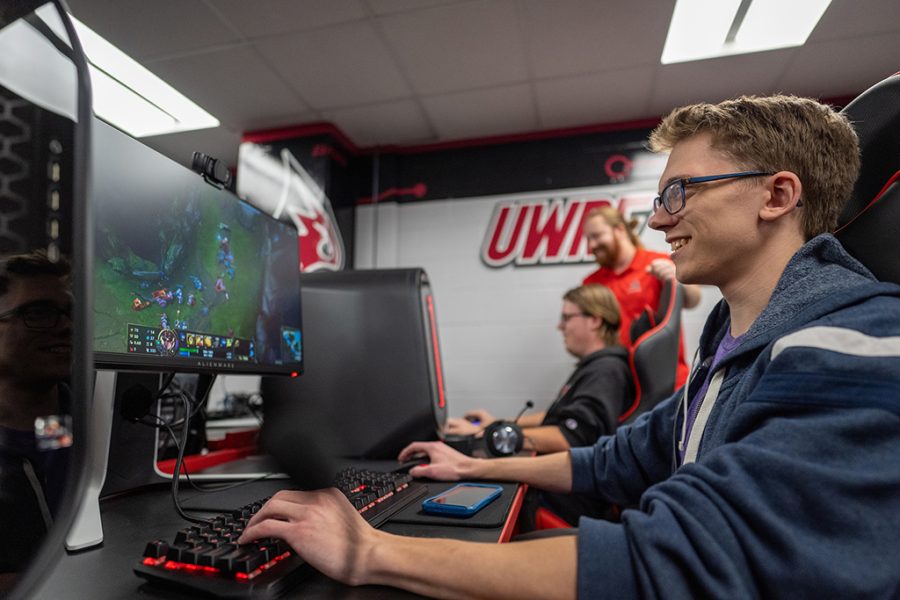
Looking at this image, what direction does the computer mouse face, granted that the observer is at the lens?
facing to the left of the viewer

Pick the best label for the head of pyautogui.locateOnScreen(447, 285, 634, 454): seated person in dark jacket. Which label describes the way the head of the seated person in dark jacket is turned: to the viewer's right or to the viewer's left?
to the viewer's left

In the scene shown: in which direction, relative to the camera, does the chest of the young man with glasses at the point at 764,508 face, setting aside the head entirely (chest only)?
to the viewer's left

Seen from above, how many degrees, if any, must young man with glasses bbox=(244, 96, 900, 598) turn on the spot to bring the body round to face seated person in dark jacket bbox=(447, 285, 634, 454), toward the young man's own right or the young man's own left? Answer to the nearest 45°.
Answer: approximately 90° to the young man's own right

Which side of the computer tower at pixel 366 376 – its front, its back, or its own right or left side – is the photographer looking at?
right

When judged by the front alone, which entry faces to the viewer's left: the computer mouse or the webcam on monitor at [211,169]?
the computer mouse

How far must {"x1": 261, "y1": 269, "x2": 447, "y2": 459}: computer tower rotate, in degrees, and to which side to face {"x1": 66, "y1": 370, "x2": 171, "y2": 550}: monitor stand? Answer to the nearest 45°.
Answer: approximately 135° to its right

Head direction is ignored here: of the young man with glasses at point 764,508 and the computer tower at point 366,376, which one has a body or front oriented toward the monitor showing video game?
the young man with glasses

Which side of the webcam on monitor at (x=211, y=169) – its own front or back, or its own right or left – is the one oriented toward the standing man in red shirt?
left

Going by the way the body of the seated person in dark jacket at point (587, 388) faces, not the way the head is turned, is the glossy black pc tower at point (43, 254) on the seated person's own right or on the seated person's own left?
on the seated person's own left

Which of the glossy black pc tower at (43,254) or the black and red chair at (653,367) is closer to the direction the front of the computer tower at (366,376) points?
the black and red chair

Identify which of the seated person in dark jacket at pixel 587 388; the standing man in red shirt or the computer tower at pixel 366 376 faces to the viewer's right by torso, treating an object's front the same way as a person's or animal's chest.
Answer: the computer tower

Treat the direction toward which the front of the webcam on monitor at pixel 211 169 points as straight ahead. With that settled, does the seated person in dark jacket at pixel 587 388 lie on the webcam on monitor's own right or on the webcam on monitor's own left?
on the webcam on monitor's own left

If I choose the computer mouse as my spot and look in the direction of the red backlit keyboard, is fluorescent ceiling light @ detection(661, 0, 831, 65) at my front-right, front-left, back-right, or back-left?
back-left

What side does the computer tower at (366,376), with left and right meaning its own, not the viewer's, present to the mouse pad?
right
